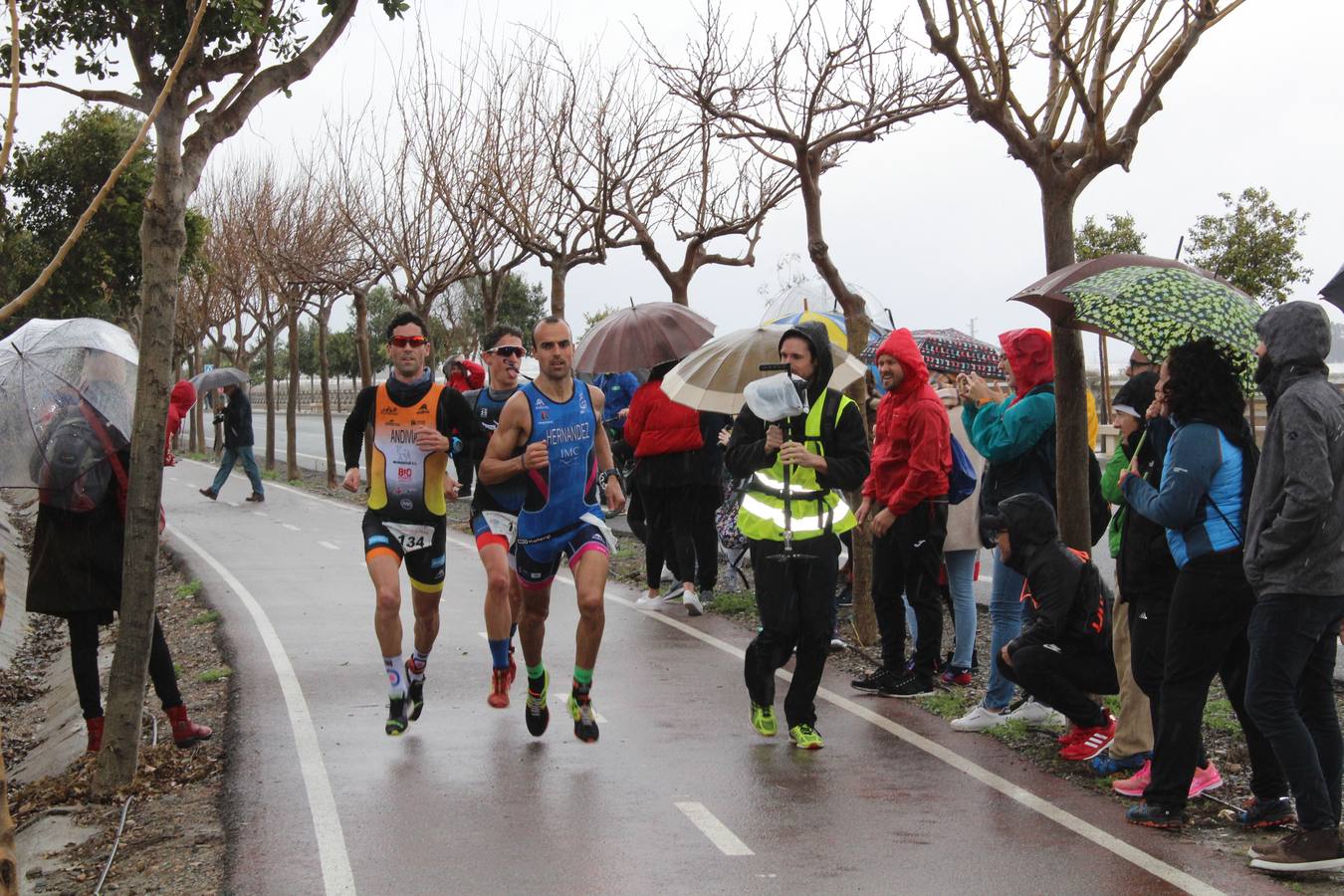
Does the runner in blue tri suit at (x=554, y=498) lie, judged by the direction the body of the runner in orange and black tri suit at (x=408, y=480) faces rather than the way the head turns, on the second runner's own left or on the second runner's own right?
on the second runner's own left

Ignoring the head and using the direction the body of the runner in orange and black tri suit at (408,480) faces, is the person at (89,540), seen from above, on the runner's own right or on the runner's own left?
on the runner's own right

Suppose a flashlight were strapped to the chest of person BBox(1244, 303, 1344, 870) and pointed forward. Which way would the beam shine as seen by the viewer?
to the viewer's left

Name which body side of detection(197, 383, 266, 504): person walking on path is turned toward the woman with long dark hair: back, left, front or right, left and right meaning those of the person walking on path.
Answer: left

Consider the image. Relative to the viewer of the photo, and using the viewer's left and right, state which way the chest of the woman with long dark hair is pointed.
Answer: facing to the left of the viewer

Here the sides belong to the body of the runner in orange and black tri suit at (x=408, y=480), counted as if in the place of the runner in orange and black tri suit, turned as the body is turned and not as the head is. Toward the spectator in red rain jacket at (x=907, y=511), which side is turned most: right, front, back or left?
left

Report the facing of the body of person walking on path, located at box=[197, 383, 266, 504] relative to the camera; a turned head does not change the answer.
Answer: to the viewer's left
